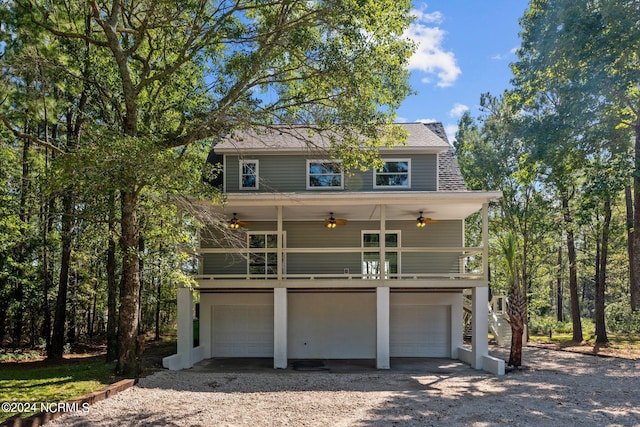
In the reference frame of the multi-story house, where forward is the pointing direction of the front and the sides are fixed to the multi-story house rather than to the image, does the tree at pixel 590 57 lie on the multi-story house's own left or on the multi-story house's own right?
on the multi-story house's own left

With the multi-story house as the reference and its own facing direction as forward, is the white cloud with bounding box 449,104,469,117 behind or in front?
behind

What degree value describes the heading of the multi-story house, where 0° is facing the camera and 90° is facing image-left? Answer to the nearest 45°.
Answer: approximately 0°
